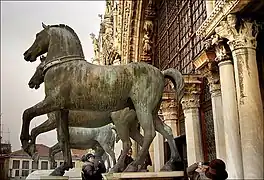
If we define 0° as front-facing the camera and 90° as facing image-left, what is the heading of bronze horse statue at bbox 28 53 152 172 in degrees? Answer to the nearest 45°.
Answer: approximately 90°

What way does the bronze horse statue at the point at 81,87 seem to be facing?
to the viewer's left

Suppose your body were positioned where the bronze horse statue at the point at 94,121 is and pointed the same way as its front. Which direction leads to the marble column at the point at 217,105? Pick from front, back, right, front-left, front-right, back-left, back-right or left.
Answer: back-right

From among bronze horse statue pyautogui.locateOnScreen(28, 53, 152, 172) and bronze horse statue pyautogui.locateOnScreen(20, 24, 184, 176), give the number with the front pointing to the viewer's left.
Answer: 2

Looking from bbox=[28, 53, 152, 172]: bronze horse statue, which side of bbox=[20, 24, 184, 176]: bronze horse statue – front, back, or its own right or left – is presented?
right

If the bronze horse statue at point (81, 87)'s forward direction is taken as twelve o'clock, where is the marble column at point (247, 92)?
The marble column is roughly at 5 o'clock from the bronze horse statue.

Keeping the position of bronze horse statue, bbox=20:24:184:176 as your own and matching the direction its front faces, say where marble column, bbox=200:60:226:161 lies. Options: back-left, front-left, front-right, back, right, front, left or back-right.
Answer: back-right

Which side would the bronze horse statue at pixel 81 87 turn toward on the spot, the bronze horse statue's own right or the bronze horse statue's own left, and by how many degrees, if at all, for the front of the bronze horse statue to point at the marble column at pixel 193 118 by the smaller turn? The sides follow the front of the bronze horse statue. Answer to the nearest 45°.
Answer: approximately 135° to the bronze horse statue's own right
